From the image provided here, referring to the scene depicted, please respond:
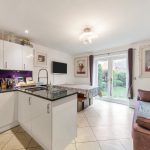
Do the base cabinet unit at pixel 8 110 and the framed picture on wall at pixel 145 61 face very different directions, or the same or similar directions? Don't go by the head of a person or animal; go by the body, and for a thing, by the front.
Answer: very different directions

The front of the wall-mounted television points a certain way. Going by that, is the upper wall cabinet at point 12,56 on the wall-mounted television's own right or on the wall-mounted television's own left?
on the wall-mounted television's own right

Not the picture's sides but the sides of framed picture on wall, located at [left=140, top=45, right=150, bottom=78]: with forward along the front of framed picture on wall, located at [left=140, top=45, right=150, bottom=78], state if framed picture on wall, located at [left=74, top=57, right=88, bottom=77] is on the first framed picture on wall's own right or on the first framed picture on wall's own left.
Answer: on the first framed picture on wall's own right

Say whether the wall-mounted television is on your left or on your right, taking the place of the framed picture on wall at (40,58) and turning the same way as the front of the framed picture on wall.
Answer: on your left

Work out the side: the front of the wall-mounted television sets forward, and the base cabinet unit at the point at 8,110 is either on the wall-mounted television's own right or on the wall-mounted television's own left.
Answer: on the wall-mounted television's own right

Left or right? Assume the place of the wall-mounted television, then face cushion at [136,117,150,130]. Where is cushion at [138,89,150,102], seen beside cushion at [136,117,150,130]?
left
